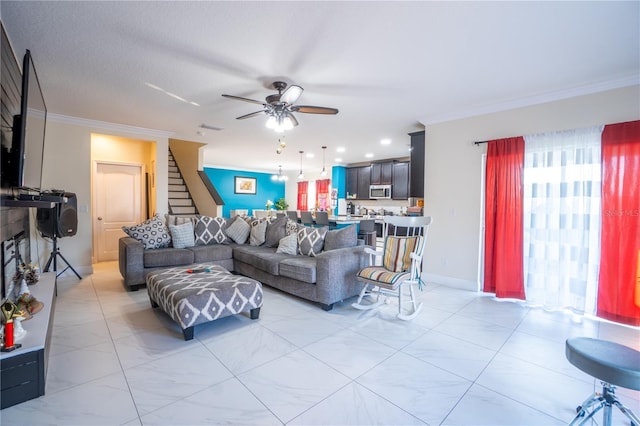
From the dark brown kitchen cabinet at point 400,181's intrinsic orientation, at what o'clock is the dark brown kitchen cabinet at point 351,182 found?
the dark brown kitchen cabinet at point 351,182 is roughly at 4 o'clock from the dark brown kitchen cabinet at point 400,181.

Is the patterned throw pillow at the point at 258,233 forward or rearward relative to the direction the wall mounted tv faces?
forward

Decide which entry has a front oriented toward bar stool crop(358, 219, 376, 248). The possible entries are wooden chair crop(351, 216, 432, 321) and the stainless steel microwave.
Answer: the stainless steel microwave

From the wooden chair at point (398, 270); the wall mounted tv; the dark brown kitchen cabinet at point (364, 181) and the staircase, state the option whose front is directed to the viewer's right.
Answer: the wall mounted tv

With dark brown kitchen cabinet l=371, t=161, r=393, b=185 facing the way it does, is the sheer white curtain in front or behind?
in front

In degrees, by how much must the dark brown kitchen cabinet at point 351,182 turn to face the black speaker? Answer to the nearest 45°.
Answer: approximately 45° to its right

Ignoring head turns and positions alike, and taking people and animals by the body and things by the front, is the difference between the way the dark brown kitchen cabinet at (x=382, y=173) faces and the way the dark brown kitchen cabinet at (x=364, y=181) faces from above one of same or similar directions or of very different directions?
same or similar directions

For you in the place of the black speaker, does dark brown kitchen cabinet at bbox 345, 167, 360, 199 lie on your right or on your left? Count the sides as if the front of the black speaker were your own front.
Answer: on your left

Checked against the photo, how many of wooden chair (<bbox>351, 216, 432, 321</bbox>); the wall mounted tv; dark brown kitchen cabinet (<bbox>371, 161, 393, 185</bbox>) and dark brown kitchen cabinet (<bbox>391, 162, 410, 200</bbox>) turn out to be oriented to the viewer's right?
1

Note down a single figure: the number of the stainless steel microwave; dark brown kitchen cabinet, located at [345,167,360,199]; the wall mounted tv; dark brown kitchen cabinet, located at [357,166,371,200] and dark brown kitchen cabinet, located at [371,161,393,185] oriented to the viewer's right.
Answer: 1

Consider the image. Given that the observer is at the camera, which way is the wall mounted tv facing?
facing to the right of the viewer

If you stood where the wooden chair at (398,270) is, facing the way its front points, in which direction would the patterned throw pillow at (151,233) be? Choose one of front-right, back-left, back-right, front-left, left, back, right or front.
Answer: front-right

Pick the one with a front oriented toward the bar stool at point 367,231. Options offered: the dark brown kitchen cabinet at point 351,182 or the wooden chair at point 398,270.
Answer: the dark brown kitchen cabinet

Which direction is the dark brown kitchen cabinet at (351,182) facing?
toward the camera

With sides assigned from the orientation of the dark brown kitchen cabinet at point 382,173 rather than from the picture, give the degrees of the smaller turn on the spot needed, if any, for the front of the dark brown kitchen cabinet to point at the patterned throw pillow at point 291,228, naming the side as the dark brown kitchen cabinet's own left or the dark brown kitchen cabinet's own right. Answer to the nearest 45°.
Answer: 0° — it already faces it

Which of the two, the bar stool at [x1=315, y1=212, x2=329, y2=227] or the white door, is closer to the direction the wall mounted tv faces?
the bar stool

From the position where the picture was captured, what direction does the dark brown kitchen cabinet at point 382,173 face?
facing the viewer

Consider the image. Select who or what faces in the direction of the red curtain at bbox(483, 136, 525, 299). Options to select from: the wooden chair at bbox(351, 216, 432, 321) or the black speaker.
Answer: the black speaker

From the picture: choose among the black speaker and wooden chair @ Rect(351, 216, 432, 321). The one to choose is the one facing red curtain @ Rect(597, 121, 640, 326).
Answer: the black speaker

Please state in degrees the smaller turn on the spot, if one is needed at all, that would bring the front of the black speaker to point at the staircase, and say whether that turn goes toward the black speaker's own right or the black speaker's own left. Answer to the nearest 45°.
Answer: approximately 90° to the black speaker's own left

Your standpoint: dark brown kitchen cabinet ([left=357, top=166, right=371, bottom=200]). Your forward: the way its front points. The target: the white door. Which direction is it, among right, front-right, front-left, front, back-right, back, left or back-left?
front-right
